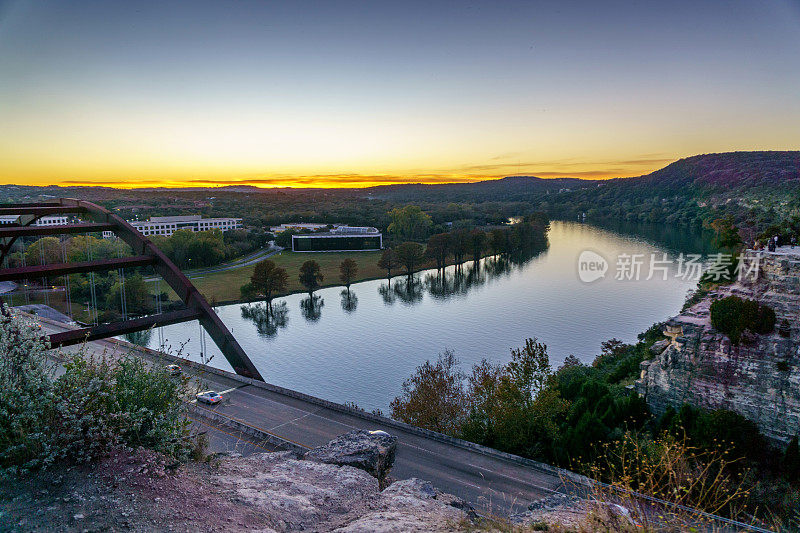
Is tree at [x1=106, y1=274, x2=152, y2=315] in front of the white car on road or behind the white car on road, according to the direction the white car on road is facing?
in front

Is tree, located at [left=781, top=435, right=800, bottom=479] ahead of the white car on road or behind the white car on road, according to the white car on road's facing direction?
behind

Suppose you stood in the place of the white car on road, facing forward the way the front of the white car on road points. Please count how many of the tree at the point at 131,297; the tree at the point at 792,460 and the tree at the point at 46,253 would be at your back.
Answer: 1

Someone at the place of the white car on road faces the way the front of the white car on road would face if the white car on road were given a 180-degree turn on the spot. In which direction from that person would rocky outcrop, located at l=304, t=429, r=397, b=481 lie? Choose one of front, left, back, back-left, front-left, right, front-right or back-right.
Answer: front-right

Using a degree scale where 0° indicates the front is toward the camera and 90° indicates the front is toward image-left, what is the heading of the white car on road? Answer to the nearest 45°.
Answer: approximately 135°

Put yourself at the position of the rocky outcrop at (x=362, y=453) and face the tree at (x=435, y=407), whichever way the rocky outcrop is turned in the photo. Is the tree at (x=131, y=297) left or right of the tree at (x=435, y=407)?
left

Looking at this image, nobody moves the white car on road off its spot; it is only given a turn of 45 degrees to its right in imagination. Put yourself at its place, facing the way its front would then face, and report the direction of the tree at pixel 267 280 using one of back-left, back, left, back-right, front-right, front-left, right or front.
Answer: front

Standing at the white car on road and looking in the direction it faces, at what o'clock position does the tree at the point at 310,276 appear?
The tree is roughly at 2 o'clock from the white car on road.

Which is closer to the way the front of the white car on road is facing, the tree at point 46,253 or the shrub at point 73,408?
the tree

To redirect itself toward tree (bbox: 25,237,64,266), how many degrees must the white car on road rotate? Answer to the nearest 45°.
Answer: approximately 45° to its right

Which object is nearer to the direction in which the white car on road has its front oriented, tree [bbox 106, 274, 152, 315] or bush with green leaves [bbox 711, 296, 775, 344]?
the tree

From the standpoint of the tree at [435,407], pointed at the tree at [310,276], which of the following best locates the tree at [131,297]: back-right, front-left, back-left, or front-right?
front-left
